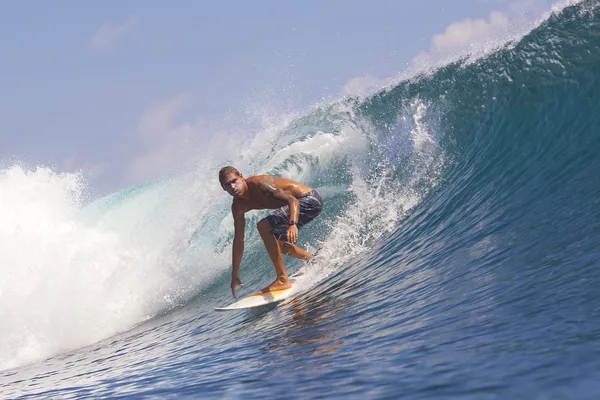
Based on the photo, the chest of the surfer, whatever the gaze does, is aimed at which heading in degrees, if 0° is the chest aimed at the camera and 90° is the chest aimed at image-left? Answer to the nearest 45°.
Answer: approximately 45°

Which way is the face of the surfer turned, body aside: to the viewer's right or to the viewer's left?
to the viewer's left
